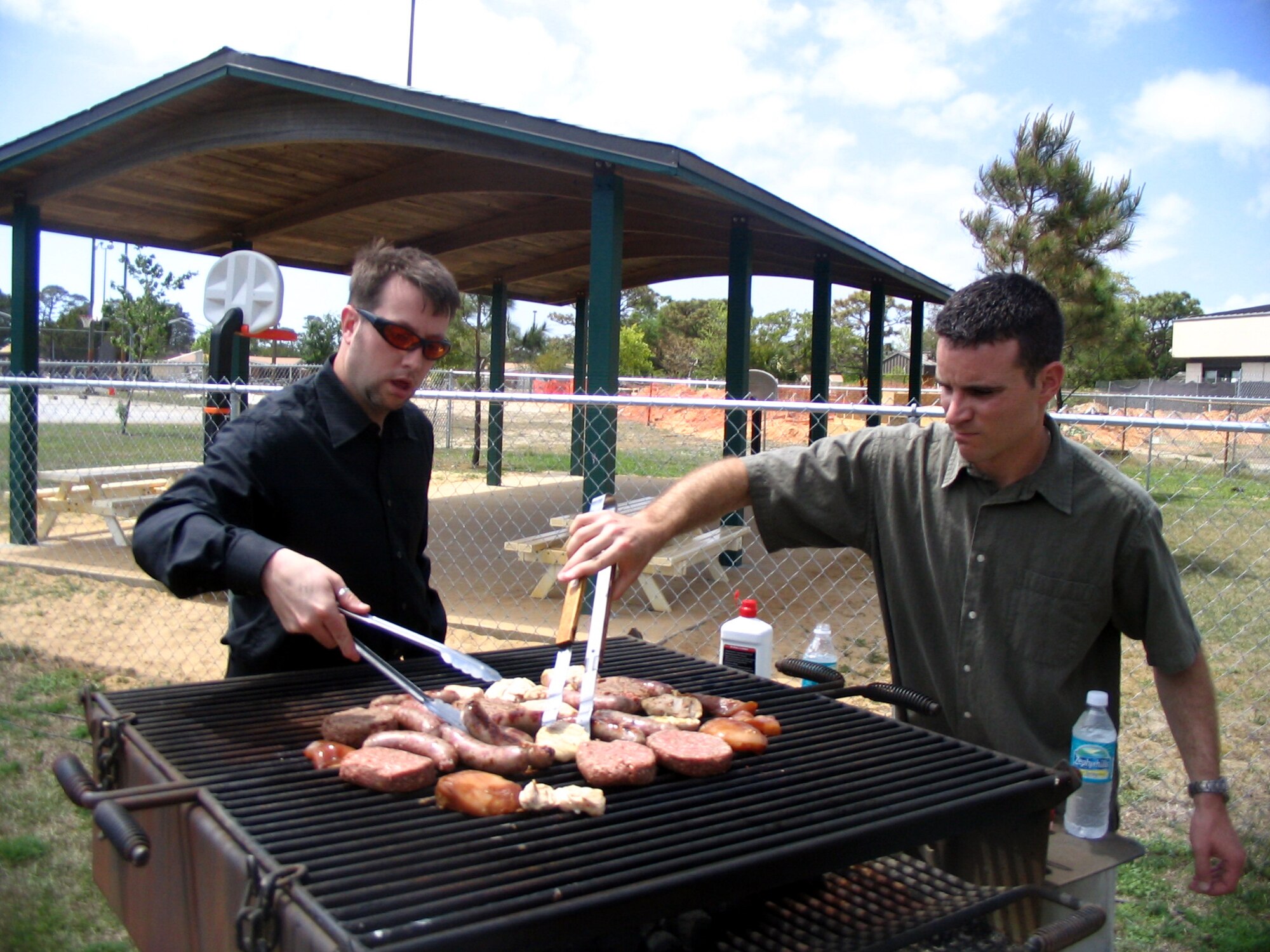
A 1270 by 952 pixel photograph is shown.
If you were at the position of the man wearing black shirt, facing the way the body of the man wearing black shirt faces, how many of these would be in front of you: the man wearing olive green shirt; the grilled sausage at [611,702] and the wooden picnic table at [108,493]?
2

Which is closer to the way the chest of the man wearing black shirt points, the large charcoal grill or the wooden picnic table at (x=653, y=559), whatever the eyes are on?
the large charcoal grill

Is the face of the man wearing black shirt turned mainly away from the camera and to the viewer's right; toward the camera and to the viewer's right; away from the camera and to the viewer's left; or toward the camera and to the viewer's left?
toward the camera and to the viewer's right

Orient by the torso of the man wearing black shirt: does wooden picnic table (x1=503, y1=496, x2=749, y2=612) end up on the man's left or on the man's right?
on the man's left

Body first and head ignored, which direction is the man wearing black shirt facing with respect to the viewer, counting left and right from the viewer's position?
facing the viewer and to the right of the viewer

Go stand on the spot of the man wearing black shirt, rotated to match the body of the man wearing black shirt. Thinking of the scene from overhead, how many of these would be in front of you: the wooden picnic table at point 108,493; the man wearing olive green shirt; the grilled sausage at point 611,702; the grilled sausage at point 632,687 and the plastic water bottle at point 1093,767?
4

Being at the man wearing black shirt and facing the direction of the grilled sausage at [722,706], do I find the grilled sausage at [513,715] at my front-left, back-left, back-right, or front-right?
front-right

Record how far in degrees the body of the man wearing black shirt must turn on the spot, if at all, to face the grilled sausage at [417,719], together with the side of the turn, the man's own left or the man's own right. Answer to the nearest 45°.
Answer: approximately 45° to the man's own right

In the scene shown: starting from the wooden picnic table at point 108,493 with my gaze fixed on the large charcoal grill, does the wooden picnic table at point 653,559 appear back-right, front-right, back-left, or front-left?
front-left

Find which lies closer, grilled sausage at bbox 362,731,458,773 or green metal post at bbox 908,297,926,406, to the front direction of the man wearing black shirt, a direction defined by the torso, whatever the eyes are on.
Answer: the grilled sausage

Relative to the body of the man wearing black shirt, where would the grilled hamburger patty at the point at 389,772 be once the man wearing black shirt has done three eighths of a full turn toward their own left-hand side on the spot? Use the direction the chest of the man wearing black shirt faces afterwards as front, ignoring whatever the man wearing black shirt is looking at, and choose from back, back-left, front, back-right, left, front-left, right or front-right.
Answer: back

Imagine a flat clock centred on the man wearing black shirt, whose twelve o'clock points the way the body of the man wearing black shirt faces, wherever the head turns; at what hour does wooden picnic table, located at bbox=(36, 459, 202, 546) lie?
The wooden picnic table is roughly at 7 o'clock from the man wearing black shirt.

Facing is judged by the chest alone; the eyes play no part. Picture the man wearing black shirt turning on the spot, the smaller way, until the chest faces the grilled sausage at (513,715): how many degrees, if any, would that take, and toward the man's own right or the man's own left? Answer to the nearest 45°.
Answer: approximately 45° to the man's own right

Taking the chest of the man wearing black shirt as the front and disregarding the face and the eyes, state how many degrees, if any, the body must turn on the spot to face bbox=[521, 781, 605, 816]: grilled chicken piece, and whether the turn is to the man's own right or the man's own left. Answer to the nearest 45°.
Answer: approximately 45° to the man's own right

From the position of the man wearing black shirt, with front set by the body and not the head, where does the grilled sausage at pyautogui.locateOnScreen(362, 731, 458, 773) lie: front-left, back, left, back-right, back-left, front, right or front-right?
front-right

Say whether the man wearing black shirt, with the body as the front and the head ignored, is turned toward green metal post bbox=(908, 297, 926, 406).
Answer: no
